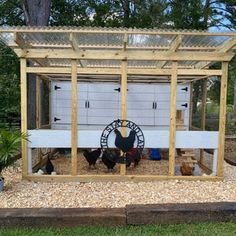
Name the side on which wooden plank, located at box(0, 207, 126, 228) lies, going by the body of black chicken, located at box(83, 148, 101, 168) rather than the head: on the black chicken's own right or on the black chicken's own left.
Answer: on the black chicken's own left

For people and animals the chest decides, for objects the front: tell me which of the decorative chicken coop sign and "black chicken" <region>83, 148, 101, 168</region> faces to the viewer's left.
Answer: the black chicken

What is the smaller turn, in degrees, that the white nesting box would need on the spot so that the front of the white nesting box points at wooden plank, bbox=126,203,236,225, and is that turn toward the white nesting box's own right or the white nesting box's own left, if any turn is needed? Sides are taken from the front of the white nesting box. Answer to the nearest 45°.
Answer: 0° — it already faces it

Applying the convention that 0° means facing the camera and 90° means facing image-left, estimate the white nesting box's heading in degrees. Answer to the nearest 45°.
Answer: approximately 0°

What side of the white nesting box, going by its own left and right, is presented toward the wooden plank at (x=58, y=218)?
front

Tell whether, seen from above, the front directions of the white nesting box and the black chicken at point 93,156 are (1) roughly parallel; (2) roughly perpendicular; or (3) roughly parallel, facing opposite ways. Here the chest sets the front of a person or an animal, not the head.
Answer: roughly perpendicular
